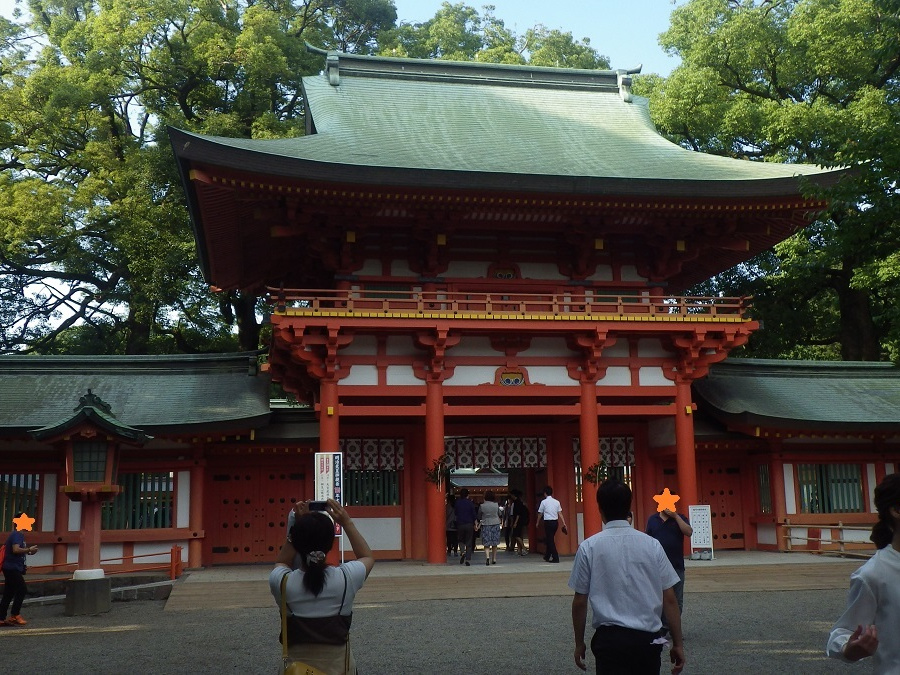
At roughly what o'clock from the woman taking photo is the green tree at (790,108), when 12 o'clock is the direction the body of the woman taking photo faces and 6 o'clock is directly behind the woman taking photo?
The green tree is roughly at 1 o'clock from the woman taking photo.

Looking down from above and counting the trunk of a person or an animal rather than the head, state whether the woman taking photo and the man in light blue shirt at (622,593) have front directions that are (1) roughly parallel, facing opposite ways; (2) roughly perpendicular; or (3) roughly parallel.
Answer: roughly parallel

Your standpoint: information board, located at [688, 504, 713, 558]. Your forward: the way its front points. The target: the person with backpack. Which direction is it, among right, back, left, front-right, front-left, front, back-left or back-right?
front-right

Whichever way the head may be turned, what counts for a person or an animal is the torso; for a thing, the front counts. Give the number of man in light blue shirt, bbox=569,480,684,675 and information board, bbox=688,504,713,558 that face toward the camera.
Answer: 1

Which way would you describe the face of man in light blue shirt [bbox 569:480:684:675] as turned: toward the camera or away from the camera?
away from the camera

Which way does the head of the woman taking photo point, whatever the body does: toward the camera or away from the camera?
away from the camera

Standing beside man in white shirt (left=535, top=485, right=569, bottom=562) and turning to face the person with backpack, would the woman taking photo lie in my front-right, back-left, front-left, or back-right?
front-left

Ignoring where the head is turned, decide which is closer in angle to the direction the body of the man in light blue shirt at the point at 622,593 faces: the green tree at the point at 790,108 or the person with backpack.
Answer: the green tree

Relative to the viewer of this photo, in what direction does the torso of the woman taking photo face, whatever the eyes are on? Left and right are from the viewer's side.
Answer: facing away from the viewer

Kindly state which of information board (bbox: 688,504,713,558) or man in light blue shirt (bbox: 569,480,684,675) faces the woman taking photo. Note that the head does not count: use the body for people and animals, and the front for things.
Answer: the information board

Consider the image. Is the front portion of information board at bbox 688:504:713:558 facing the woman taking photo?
yes

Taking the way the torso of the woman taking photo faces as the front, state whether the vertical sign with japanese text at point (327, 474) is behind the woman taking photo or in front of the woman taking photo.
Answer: in front

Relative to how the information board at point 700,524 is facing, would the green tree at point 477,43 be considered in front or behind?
behind

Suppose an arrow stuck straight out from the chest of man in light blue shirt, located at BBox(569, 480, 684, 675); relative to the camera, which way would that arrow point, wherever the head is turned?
away from the camera

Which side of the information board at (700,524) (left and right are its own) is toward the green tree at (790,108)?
back

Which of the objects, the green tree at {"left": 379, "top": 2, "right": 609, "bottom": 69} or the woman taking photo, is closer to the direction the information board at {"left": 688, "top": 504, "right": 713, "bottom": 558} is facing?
the woman taking photo

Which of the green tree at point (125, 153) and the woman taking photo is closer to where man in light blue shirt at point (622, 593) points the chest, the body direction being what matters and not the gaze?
the green tree
